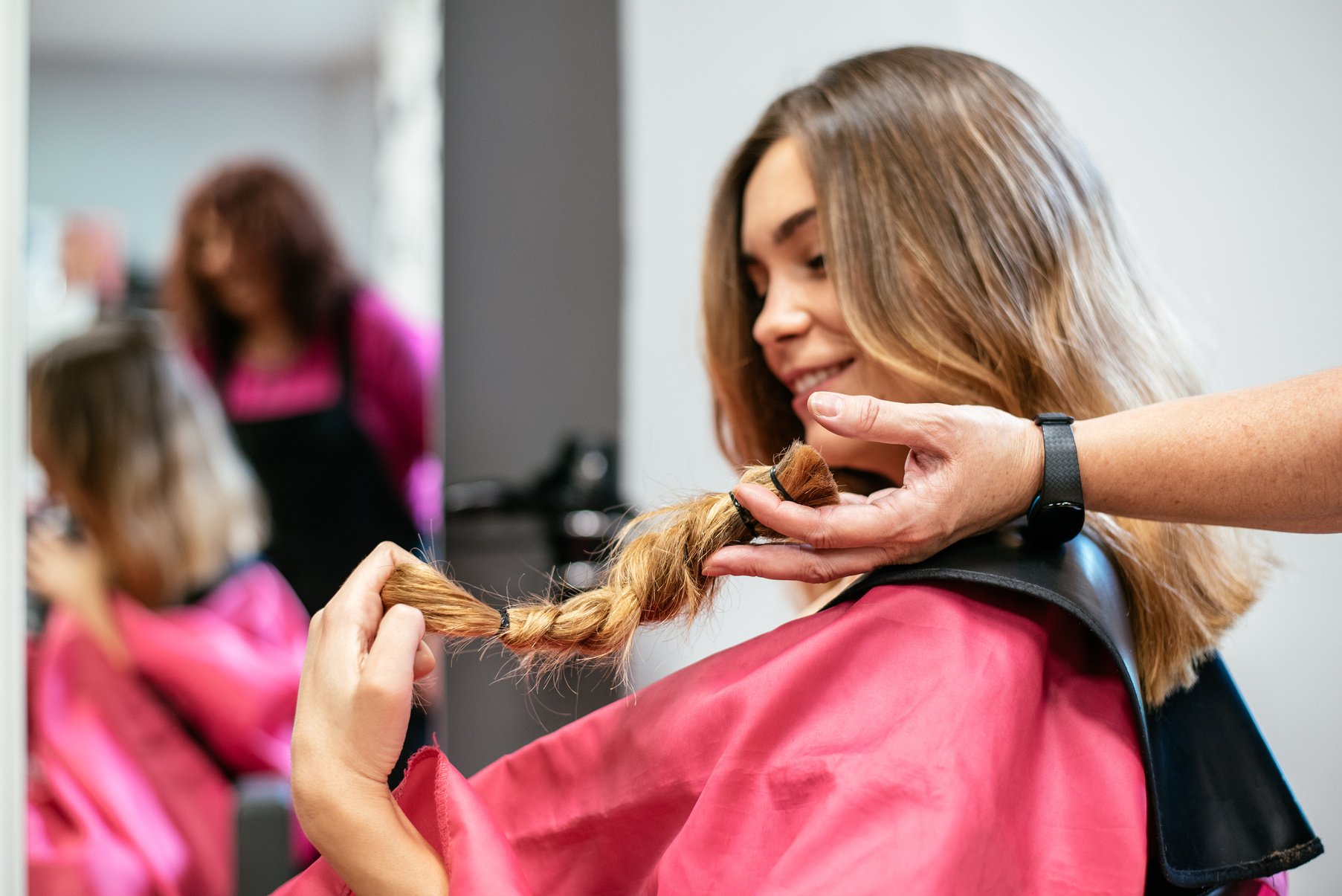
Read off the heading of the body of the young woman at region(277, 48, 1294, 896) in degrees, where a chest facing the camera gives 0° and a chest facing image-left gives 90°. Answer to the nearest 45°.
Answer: approximately 90°
